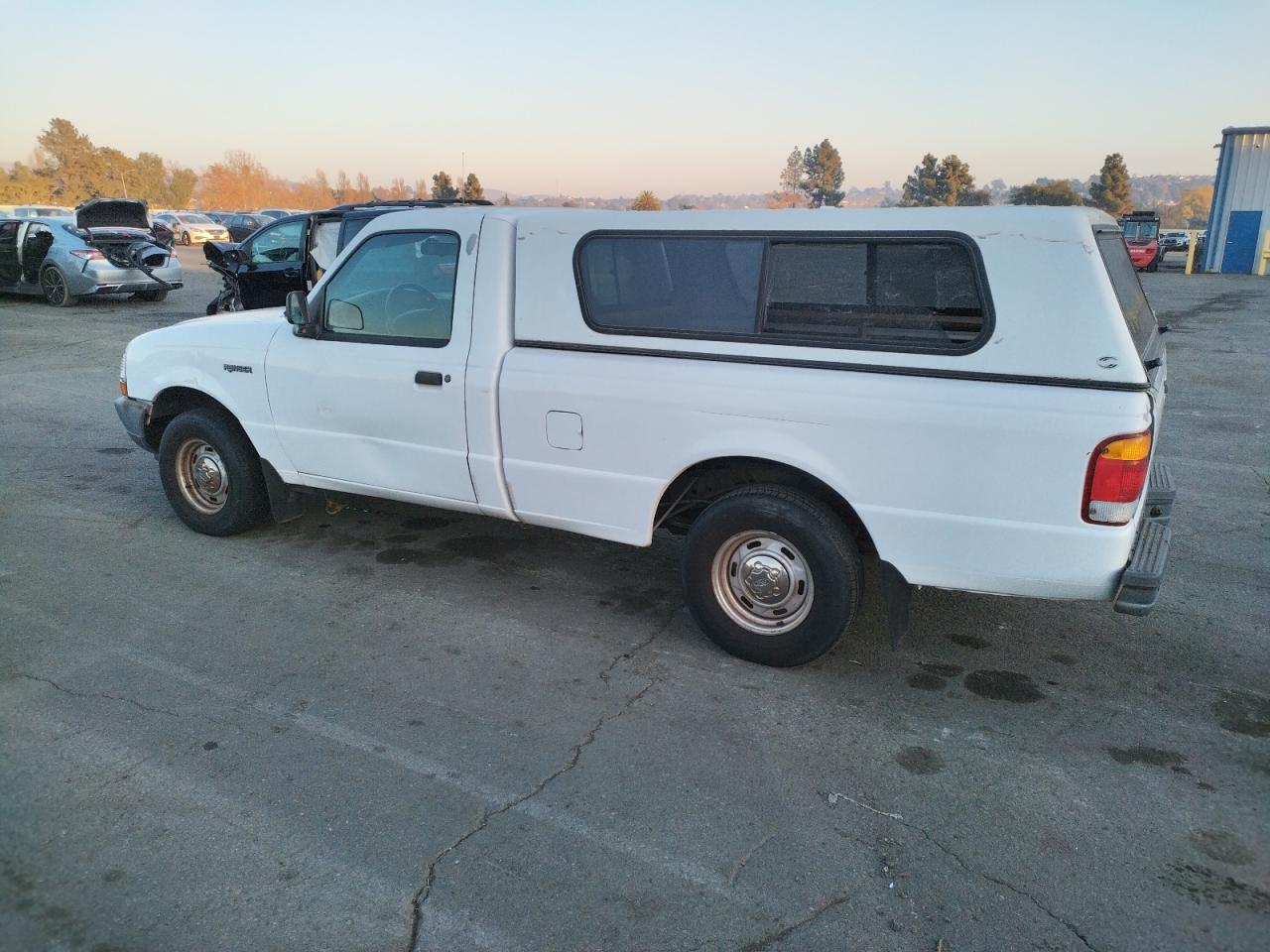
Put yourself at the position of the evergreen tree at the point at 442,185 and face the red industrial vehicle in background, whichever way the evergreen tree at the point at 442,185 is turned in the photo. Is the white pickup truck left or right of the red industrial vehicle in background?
right

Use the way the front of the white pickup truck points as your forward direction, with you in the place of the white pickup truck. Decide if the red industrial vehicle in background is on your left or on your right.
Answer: on your right

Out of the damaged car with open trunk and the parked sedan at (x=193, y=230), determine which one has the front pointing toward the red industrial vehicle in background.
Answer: the parked sedan

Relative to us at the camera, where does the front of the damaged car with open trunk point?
facing away from the viewer and to the left of the viewer

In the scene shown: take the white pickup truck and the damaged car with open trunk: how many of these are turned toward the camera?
0

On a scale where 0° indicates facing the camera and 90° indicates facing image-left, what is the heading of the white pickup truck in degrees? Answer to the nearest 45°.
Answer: approximately 135°

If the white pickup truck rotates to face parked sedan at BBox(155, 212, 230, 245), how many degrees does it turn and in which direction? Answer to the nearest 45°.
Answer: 0° — it already faces it

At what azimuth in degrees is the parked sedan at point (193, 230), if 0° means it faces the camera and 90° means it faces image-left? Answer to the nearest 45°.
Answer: approximately 315°

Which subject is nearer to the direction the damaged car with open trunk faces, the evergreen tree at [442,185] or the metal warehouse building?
the evergreen tree

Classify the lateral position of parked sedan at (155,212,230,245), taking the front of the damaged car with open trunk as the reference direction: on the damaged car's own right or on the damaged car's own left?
on the damaged car's own right

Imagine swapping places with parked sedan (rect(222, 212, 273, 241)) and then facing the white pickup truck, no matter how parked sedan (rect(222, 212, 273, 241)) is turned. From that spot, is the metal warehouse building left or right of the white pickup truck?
left

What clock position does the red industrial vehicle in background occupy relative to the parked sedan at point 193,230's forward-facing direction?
The red industrial vehicle in background is roughly at 12 o'clock from the parked sedan.

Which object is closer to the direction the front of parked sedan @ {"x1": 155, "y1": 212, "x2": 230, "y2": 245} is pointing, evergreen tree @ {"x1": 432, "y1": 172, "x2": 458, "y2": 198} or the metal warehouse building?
the metal warehouse building

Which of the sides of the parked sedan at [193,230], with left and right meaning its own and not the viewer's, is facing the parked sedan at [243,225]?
left

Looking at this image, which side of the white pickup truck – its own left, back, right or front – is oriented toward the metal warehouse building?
right
